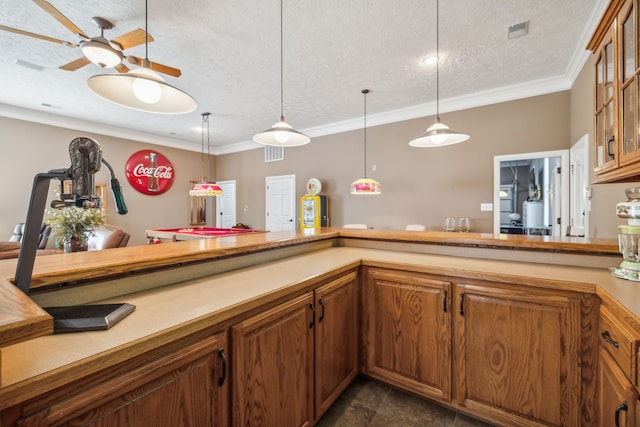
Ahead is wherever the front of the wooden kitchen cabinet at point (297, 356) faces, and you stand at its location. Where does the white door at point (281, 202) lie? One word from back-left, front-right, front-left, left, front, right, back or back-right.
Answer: back-left

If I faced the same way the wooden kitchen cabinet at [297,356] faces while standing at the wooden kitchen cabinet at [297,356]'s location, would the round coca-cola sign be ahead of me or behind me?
behind

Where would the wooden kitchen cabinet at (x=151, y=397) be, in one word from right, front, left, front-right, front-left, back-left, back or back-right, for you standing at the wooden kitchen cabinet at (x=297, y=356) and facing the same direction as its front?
right

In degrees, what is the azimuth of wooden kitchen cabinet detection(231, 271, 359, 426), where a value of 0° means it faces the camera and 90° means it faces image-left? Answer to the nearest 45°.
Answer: approximately 315°

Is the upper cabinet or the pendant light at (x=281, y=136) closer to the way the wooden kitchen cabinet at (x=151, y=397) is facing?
the upper cabinet

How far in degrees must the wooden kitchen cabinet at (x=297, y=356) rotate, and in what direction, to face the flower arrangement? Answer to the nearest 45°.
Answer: approximately 180°

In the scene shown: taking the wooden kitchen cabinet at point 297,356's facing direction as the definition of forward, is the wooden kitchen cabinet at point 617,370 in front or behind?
in front

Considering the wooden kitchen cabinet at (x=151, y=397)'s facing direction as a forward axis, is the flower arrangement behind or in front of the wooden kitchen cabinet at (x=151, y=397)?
behind

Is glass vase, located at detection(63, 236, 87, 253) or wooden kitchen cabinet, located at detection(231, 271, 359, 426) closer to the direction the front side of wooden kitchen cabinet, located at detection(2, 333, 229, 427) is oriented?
the wooden kitchen cabinet
